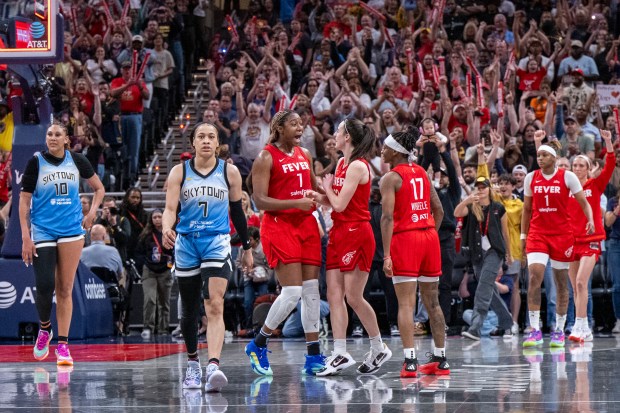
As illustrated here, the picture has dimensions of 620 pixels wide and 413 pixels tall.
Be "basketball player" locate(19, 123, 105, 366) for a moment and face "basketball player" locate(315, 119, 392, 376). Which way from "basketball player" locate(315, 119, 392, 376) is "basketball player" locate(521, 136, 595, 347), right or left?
left

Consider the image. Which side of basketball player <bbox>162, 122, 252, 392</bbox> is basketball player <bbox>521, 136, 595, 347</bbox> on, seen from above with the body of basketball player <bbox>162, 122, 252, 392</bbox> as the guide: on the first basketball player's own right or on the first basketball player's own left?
on the first basketball player's own left

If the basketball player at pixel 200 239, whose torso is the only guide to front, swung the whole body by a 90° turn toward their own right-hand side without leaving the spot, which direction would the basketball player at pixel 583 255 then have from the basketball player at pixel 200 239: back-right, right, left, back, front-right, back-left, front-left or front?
back-right

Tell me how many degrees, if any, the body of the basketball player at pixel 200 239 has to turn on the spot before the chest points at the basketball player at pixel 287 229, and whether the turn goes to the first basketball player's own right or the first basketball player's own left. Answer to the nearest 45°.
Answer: approximately 135° to the first basketball player's own left

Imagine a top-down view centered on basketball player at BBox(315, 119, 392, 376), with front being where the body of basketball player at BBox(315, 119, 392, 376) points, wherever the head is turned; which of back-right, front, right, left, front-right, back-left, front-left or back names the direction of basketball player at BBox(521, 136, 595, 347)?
back

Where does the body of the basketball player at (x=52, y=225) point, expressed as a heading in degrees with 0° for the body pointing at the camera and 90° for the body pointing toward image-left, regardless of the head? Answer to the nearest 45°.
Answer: approximately 0°

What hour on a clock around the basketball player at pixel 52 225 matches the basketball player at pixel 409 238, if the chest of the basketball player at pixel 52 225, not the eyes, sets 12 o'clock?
the basketball player at pixel 409 238 is roughly at 10 o'clock from the basketball player at pixel 52 225.

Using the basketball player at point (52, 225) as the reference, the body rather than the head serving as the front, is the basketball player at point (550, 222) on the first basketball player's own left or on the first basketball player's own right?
on the first basketball player's own left

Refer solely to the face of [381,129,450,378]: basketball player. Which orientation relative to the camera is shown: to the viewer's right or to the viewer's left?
to the viewer's left

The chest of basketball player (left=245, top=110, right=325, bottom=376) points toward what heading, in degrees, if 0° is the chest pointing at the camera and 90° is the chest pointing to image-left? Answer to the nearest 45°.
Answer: approximately 315°

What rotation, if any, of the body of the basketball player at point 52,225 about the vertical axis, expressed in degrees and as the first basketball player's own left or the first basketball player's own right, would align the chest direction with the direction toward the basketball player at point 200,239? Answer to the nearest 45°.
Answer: approximately 45° to the first basketball player's own left
